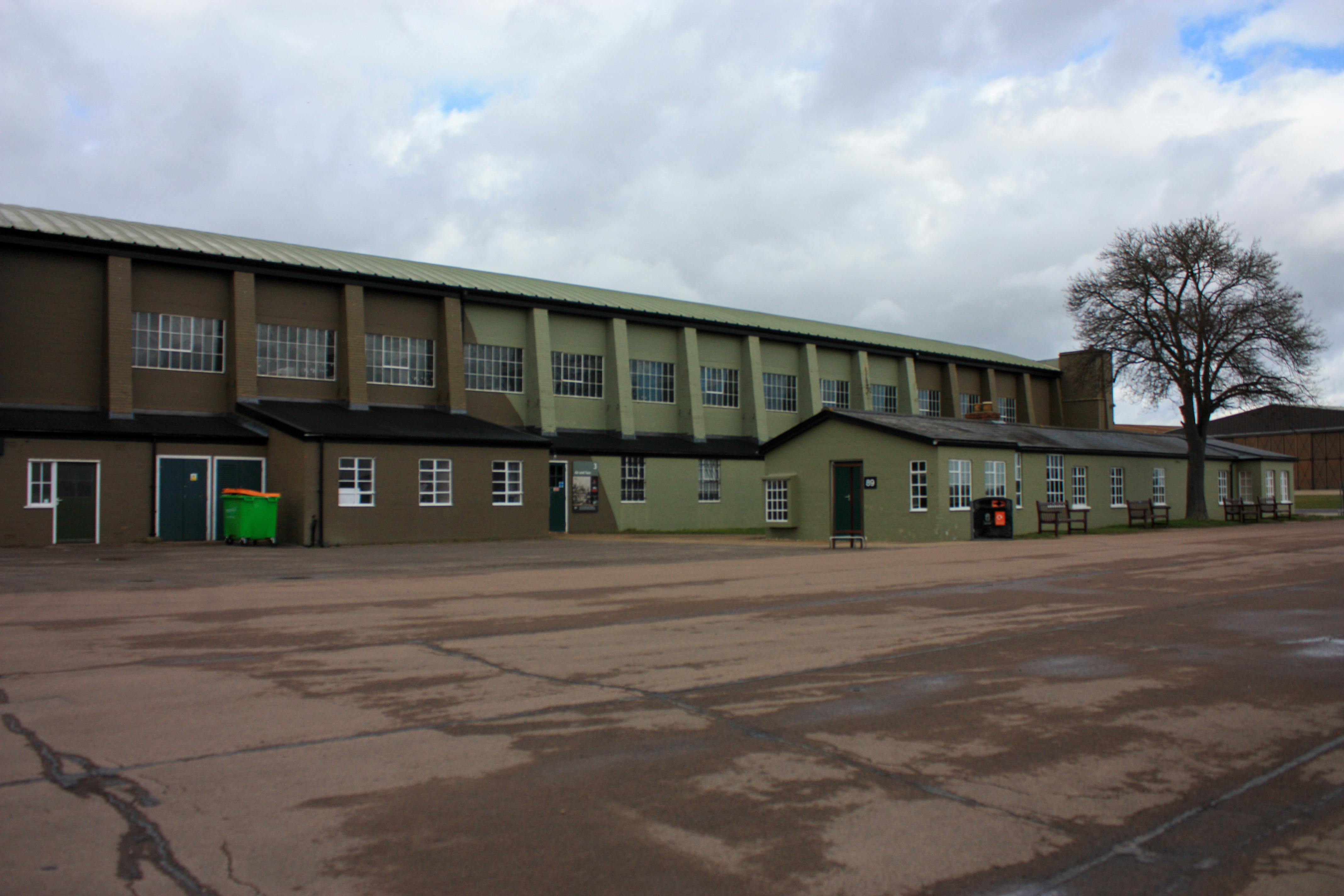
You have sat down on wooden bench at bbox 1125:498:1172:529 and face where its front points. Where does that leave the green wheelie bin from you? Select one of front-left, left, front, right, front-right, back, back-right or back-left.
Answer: right

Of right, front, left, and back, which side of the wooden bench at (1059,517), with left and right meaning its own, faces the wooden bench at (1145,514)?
left

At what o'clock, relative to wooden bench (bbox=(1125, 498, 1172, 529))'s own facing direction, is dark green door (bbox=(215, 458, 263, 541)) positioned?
The dark green door is roughly at 3 o'clock from the wooden bench.

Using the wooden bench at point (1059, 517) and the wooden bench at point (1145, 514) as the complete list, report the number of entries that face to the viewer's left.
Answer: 0

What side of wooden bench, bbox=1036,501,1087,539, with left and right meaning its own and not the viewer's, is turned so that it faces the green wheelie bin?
right

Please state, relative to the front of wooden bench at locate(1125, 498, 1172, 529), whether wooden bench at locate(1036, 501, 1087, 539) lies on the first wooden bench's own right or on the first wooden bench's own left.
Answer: on the first wooden bench's own right

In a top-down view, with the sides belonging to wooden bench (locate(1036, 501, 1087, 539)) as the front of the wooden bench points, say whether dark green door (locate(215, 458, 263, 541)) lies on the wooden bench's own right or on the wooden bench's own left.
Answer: on the wooden bench's own right

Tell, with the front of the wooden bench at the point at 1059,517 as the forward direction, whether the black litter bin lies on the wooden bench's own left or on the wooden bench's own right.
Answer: on the wooden bench's own right

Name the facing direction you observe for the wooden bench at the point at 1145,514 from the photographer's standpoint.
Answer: facing the viewer and to the right of the viewer
